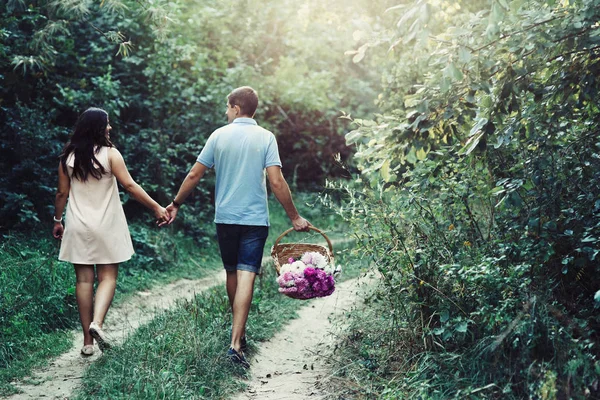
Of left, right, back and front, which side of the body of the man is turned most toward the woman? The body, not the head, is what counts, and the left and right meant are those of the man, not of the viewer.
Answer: left

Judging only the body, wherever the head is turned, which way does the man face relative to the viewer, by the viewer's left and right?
facing away from the viewer
